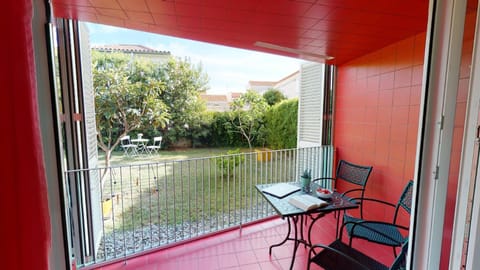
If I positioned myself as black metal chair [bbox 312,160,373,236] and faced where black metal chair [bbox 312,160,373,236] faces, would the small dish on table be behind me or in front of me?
in front

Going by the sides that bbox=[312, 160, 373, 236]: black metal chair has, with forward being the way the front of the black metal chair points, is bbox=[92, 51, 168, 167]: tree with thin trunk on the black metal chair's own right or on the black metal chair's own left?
on the black metal chair's own right

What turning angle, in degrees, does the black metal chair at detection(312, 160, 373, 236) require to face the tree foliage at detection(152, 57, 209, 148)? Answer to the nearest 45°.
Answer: approximately 90° to its right

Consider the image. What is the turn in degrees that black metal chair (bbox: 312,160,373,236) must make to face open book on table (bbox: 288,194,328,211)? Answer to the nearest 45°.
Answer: approximately 45° to its left

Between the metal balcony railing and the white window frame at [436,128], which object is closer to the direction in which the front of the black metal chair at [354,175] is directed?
the metal balcony railing

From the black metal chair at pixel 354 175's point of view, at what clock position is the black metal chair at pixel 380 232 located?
the black metal chair at pixel 380 232 is roughly at 10 o'clock from the black metal chair at pixel 354 175.

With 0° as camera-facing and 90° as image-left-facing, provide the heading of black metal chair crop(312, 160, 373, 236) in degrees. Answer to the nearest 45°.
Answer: approximately 45°

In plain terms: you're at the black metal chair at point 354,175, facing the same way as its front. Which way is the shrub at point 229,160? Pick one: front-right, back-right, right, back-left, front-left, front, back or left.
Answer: front-right
